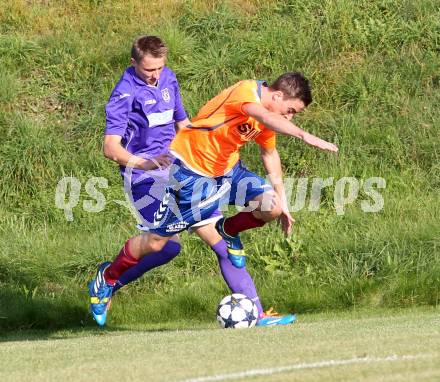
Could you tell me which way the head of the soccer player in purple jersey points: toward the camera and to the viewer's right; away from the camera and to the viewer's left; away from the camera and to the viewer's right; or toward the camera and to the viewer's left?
toward the camera and to the viewer's right

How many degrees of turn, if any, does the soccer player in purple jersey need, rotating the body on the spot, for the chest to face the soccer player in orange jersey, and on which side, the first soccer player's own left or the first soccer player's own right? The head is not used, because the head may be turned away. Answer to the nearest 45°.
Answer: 0° — they already face them

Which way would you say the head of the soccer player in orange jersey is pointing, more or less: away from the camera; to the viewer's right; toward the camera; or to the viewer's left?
to the viewer's right

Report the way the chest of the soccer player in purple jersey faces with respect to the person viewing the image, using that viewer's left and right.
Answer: facing the viewer and to the right of the viewer
